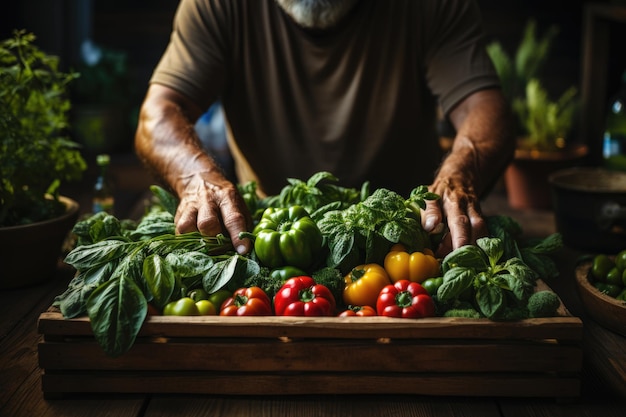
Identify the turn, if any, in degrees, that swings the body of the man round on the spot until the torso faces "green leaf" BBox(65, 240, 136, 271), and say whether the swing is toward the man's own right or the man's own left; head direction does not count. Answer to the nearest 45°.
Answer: approximately 45° to the man's own right

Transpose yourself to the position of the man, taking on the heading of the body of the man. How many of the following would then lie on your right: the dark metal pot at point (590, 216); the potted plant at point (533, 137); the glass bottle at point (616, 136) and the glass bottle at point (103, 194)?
1

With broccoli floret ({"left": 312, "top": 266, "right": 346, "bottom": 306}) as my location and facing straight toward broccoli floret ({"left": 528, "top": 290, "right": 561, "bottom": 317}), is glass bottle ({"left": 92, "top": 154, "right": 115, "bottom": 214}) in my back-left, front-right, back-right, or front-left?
back-left

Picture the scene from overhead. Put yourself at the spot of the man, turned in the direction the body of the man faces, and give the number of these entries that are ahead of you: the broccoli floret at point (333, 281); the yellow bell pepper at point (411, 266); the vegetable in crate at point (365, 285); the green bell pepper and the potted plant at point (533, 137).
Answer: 4

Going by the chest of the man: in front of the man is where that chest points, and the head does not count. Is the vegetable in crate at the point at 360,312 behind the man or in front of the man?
in front

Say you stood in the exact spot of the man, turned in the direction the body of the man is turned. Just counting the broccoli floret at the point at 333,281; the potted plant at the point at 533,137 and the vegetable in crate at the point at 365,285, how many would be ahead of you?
2

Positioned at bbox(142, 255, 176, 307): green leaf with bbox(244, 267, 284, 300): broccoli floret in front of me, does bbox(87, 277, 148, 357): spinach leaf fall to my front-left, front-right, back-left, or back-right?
back-right

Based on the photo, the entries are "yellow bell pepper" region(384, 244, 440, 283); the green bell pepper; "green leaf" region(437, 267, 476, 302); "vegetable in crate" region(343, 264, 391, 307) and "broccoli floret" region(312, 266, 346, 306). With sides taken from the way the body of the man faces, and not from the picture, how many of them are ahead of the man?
5

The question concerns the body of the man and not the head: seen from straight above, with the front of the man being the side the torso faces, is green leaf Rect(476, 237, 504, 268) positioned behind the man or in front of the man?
in front

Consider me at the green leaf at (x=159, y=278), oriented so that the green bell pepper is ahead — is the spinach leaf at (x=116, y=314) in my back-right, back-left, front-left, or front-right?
back-right

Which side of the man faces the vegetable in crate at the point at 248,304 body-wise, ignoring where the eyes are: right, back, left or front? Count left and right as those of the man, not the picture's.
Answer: front

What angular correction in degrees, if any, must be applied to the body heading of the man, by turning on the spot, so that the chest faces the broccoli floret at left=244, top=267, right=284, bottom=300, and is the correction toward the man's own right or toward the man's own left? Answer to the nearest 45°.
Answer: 0° — they already face it

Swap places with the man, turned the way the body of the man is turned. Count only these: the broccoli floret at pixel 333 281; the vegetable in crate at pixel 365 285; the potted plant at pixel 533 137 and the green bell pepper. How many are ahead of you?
3

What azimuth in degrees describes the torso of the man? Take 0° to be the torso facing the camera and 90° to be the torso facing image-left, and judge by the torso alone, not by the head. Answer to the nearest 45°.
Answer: approximately 0°
